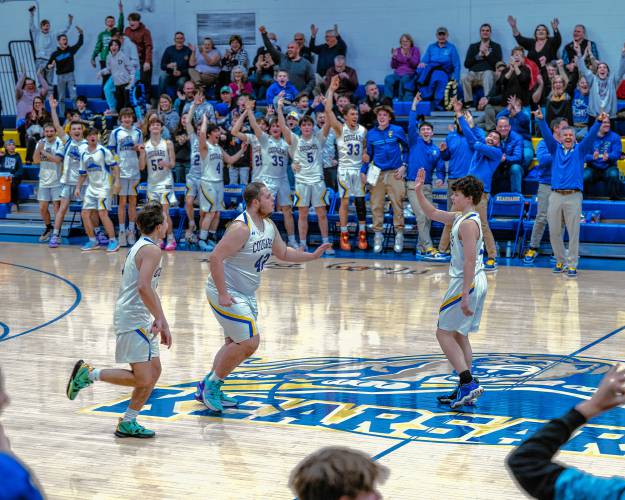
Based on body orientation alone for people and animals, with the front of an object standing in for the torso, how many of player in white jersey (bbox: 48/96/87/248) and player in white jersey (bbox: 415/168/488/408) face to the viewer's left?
1

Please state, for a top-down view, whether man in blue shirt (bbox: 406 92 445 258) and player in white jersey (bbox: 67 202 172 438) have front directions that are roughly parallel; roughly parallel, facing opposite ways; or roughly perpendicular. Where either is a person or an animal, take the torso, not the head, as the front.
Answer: roughly perpendicular

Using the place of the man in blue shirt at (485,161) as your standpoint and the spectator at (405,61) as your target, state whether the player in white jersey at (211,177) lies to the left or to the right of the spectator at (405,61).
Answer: left

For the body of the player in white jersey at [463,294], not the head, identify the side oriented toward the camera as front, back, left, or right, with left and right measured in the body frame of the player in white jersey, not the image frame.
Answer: left

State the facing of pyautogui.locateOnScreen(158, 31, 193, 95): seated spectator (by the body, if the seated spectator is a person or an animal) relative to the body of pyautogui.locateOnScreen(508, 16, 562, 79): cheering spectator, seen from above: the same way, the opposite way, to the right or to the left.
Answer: the same way

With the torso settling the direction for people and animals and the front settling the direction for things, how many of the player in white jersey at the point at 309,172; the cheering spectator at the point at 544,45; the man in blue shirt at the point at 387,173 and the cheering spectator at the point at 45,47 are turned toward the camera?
4

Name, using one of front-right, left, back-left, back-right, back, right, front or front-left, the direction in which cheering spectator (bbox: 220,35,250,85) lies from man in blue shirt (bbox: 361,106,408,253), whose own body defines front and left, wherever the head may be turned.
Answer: back-right

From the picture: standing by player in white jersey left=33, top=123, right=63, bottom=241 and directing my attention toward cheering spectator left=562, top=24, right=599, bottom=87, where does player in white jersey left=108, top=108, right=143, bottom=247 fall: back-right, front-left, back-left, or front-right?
front-right

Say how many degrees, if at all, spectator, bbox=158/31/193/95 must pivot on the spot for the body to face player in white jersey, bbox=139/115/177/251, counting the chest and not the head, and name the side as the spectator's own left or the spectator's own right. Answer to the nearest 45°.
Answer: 0° — they already face them

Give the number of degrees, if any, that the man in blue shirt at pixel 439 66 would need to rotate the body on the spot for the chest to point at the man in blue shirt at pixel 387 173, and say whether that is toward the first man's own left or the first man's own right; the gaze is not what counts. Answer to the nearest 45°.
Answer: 0° — they already face them

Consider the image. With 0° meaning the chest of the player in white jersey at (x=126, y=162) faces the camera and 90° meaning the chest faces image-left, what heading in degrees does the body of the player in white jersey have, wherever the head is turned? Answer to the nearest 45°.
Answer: approximately 0°

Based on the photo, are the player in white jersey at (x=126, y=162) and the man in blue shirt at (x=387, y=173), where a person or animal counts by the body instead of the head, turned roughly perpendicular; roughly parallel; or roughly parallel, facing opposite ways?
roughly parallel

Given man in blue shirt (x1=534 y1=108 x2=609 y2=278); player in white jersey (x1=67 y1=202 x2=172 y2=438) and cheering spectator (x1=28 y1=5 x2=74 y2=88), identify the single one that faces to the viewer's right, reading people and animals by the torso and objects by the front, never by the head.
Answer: the player in white jersey

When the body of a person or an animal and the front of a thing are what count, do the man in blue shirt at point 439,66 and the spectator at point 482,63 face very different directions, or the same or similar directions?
same or similar directions

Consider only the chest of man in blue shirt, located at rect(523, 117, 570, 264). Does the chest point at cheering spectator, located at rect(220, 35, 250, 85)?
no

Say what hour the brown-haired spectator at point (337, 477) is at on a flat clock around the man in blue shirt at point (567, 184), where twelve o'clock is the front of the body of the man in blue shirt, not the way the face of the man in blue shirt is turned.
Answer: The brown-haired spectator is roughly at 12 o'clock from the man in blue shirt.

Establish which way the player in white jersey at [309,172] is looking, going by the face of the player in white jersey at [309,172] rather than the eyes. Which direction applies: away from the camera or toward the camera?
toward the camera

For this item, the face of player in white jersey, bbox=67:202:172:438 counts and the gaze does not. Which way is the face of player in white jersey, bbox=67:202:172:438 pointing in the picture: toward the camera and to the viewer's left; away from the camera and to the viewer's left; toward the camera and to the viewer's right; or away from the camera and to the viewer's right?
away from the camera and to the viewer's right
